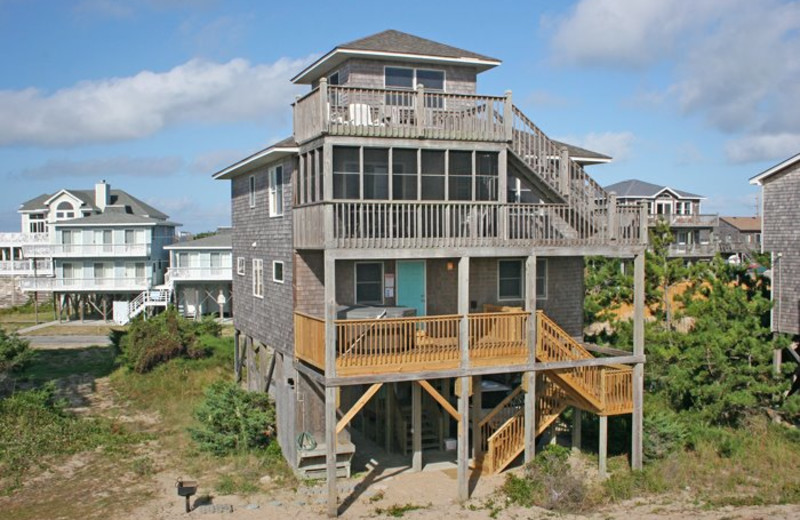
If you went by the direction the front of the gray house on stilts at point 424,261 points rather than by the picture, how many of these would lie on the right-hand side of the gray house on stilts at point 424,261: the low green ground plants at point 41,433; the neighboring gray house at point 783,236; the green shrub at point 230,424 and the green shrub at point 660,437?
2

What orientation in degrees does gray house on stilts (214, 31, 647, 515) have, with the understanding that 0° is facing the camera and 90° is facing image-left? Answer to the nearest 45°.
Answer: approximately 0°

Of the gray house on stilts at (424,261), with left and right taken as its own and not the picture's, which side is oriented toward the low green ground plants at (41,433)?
right

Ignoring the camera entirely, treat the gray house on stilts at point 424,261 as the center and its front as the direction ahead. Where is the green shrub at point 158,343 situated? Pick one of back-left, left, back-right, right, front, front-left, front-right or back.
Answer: back-right

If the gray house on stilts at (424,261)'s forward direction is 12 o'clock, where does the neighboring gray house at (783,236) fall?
the neighboring gray house at (783,236) is roughly at 8 o'clock from the gray house on stilts at (424,261).

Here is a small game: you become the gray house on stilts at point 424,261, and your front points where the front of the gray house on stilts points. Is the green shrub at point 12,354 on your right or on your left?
on your right

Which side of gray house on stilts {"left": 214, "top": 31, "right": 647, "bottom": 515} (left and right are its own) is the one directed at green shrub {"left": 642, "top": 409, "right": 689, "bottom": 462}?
left

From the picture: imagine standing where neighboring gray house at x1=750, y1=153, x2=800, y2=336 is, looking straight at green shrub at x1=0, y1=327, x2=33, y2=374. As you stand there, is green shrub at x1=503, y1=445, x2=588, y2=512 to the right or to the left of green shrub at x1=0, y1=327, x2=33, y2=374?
left

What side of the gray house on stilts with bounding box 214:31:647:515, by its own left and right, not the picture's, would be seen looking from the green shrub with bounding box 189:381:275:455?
right
